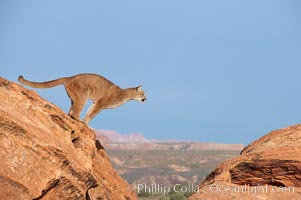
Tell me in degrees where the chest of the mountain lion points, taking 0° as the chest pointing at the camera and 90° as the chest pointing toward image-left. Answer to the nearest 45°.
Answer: approximately 270°

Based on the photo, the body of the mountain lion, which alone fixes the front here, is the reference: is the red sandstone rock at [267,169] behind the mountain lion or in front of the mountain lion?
in front
